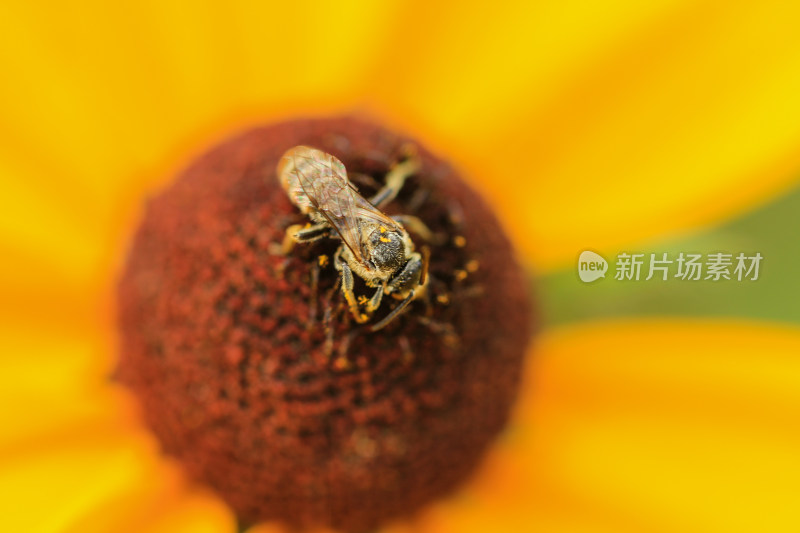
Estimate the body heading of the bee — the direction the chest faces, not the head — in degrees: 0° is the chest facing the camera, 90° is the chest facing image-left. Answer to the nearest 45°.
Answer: approximately 315°
